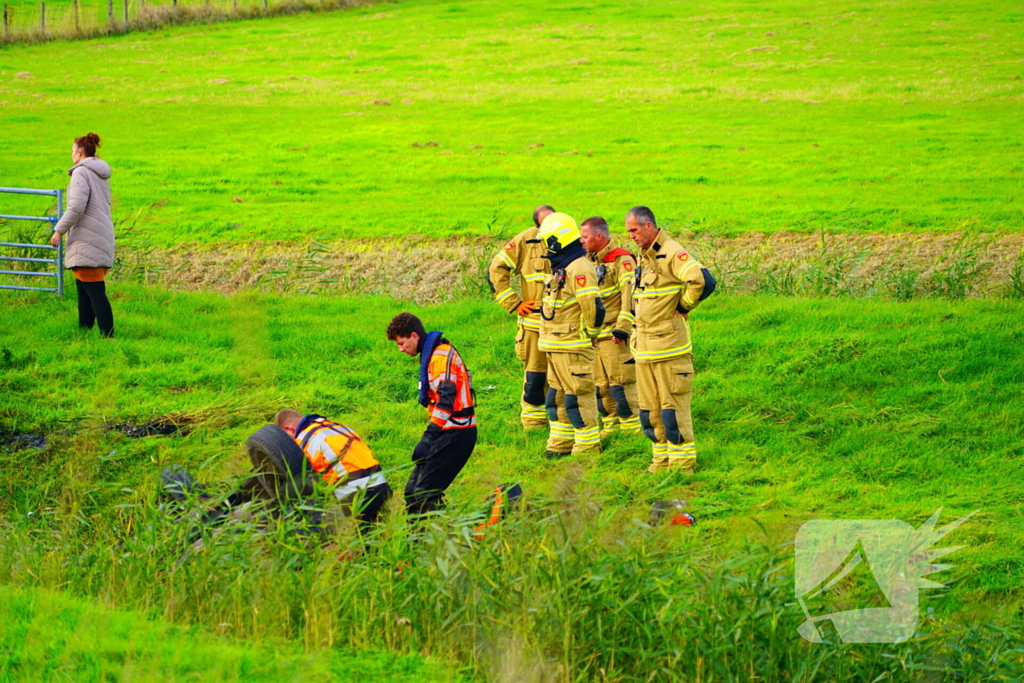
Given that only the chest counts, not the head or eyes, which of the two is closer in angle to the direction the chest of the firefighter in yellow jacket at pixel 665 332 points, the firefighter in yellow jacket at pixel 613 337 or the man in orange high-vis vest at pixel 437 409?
the man in orange high-vis vest

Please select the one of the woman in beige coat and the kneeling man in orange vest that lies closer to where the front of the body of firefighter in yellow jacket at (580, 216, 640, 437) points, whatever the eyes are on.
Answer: the kneeling man in orange vest

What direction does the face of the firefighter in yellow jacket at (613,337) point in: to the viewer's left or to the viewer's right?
to the viewer's left

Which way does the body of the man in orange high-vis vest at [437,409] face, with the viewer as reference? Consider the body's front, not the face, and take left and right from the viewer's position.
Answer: facing to the left of the viewer

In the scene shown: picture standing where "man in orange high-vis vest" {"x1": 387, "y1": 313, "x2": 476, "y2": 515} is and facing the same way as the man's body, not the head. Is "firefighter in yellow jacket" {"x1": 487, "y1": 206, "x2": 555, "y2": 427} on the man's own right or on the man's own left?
on the man's own right

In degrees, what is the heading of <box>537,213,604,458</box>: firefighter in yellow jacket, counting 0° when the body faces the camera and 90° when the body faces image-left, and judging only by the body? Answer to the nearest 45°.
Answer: approximately 45°

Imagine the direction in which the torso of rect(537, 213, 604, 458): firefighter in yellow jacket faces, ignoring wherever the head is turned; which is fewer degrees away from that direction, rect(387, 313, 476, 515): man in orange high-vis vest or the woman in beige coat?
the man in orange high-vis vest

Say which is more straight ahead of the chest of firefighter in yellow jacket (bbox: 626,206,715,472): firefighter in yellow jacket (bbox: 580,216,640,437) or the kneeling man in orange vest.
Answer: the kneeling man in orange vest

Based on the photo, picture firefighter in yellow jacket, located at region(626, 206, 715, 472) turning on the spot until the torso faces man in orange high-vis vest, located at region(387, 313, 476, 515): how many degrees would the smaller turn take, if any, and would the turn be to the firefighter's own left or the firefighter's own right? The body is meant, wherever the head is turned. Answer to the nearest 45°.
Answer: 0° — they already face them
